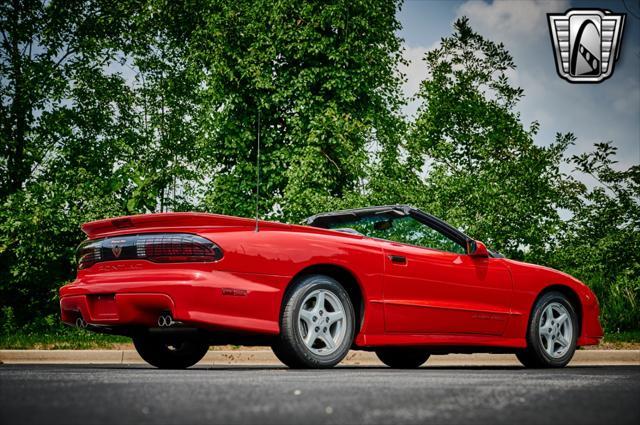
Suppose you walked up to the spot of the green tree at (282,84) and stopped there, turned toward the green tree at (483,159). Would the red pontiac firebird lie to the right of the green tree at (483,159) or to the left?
right

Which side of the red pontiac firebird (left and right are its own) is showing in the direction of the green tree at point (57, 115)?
left

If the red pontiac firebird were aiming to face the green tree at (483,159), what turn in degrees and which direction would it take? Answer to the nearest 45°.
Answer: approximately 45° to its left

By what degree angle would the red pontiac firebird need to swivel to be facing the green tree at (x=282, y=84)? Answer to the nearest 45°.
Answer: approximately 45° to its left

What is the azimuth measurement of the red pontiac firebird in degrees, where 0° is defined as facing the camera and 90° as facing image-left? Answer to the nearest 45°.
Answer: approximately 225°

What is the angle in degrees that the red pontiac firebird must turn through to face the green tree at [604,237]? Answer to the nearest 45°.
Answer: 0° — it already faces it
